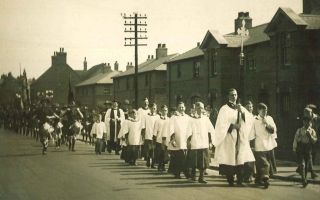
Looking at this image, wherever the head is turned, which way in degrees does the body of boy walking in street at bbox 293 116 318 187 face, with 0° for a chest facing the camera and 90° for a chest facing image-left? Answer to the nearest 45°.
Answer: approximately 0°

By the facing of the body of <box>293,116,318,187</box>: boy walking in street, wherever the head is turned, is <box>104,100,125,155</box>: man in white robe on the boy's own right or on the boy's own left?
on the boy's own right

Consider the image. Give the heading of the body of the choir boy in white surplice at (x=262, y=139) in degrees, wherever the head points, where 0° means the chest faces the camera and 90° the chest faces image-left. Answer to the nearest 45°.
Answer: approximately 0°

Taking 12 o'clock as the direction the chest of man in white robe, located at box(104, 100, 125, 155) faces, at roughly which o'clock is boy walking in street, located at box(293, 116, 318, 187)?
The boy walking in street is roughly at 11 o'clock from the man in white robe.

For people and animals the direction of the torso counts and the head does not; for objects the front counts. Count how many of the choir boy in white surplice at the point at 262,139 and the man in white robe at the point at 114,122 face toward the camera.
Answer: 2

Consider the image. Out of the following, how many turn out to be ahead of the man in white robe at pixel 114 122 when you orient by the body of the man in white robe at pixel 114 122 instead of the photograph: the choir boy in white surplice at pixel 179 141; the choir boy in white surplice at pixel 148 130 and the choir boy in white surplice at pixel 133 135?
3

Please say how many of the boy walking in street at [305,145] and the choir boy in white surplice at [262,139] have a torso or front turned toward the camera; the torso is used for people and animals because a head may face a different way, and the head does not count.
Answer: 2
